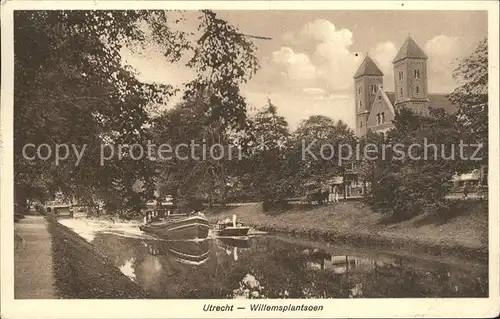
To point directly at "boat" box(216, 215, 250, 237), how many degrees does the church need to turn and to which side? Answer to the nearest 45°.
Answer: approximately 45° to its right

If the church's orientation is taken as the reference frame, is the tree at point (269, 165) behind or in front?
in front

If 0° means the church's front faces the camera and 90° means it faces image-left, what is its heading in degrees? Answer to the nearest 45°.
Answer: approximately 45°
